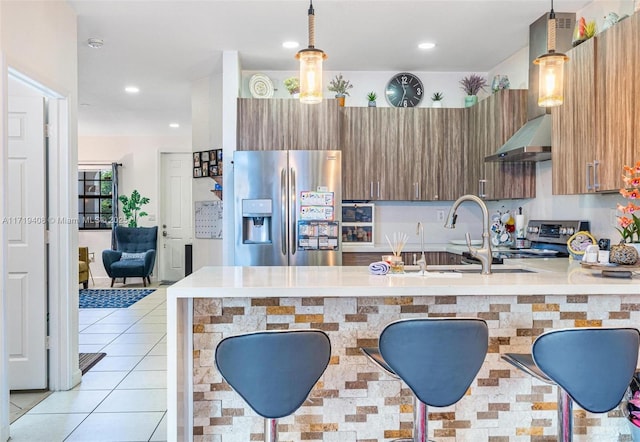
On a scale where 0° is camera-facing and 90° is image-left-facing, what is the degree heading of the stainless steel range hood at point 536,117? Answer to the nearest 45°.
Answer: approximately 45°

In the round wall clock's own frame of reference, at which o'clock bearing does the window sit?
The window is roughly at 4 o'clock from the round wall clock.

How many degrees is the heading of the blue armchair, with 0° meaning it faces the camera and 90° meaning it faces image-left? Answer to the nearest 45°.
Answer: approximately 45°

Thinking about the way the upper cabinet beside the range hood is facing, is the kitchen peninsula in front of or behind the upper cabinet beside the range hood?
in front

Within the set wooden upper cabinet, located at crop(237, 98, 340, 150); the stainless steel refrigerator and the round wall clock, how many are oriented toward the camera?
3

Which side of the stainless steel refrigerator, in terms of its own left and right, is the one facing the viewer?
front

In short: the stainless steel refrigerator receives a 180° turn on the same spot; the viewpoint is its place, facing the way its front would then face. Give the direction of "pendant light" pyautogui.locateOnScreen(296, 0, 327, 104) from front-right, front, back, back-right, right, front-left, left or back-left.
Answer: back

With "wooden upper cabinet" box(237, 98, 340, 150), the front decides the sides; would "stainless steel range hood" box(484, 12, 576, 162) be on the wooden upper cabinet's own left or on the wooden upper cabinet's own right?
on the wooden upper cabinet's own left

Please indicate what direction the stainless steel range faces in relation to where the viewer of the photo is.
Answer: facing the viewer and to the left of the viewer

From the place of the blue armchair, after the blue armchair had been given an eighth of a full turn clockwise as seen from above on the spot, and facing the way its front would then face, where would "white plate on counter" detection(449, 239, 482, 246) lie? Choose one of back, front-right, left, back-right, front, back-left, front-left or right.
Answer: back-left

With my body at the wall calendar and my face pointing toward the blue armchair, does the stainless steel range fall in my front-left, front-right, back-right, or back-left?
back-right

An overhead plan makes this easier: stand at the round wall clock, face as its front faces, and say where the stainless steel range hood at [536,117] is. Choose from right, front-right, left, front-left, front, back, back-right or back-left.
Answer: front-left
